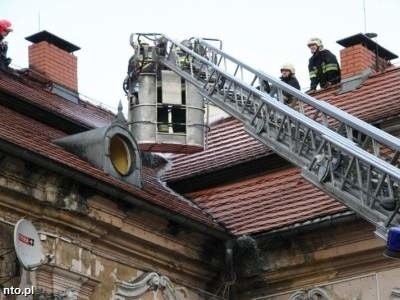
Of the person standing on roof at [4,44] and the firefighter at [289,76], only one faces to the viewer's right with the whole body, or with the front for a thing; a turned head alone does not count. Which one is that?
the person standing on roof

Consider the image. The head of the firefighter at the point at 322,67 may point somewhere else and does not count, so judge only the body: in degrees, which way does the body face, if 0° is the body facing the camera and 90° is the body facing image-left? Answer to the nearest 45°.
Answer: approximately 45°

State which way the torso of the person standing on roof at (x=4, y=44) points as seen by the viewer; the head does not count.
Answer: to the viewer's right

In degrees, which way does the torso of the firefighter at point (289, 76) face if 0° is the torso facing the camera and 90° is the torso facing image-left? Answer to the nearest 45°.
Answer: approximately 45°
